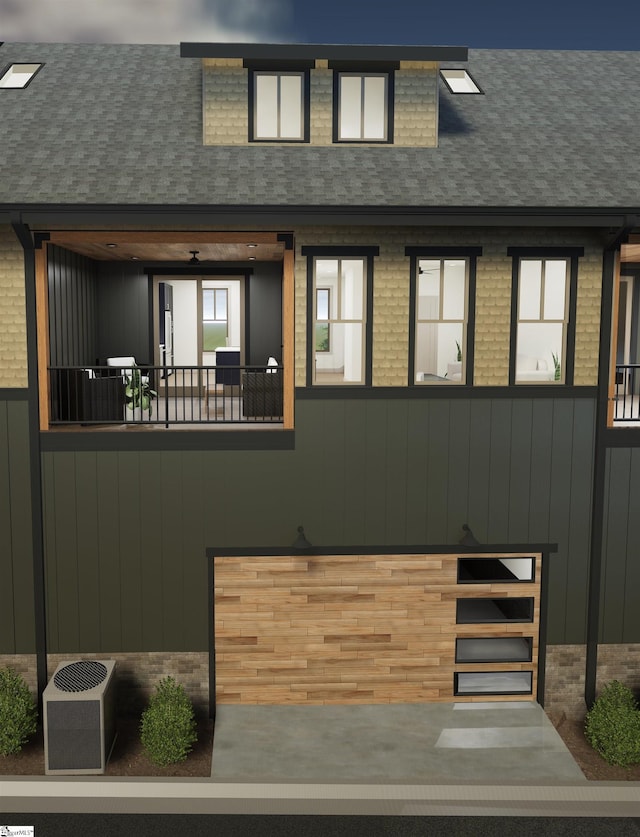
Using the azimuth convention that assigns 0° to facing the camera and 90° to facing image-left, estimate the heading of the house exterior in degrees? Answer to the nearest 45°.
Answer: approximately 0°

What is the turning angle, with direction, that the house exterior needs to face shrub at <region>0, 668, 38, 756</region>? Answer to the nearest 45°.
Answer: approximately 90° to its right
